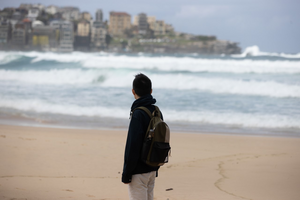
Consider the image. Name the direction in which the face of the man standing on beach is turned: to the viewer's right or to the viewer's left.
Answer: to the viewer's left

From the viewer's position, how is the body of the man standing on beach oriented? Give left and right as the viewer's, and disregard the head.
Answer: facing away from the viewer and to the left of the viewer

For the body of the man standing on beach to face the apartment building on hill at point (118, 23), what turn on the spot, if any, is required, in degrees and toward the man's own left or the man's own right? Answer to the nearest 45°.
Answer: approximately 45° to the man's own right
